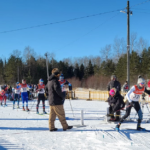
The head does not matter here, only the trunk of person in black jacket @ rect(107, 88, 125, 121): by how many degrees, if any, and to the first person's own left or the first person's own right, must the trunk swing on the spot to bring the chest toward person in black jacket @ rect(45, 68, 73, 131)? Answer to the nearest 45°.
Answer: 0° — they already face them

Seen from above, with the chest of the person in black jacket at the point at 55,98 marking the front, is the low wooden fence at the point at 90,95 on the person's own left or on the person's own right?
on the person's own left

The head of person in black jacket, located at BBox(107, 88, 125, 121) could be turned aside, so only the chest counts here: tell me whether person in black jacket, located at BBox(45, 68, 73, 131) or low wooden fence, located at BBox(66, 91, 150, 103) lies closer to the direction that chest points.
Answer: the person in black jacket

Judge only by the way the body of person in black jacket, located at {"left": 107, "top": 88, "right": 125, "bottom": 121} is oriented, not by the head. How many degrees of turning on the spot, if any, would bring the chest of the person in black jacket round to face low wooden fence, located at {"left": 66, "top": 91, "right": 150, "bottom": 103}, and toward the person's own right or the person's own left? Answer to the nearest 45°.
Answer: approximately 135° to the person's own right

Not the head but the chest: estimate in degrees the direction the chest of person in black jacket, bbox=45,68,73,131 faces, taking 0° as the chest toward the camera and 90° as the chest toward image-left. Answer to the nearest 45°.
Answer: approximately 270°

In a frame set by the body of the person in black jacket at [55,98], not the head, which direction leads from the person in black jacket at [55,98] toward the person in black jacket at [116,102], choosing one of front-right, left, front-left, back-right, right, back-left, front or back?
front-left

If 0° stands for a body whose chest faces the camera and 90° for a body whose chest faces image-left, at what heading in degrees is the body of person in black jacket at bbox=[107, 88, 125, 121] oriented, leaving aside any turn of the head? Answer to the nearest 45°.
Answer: approximately 45°
